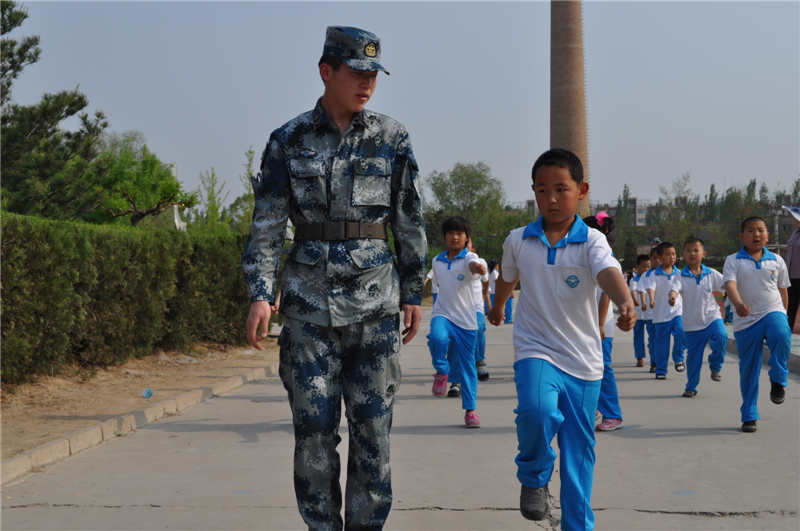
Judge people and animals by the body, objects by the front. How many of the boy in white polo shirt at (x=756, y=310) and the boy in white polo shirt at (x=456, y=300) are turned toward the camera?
2

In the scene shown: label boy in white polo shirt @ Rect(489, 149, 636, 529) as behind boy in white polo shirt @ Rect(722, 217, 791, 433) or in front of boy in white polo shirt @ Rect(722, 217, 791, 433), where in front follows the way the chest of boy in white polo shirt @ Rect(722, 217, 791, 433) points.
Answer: in front

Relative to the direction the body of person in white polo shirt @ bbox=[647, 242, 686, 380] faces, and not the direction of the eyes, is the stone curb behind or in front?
in front

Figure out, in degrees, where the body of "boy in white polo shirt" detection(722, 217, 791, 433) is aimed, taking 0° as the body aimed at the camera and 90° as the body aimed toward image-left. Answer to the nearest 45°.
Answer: approximately 0°

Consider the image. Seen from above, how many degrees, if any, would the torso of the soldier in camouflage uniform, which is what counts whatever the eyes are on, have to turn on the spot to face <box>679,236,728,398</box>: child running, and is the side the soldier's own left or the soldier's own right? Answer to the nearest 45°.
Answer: approximately 135° to the soldier's own left

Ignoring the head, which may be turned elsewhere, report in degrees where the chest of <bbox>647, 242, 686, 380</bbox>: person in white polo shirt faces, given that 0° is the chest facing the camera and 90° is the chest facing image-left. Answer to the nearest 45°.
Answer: approximately 0°
